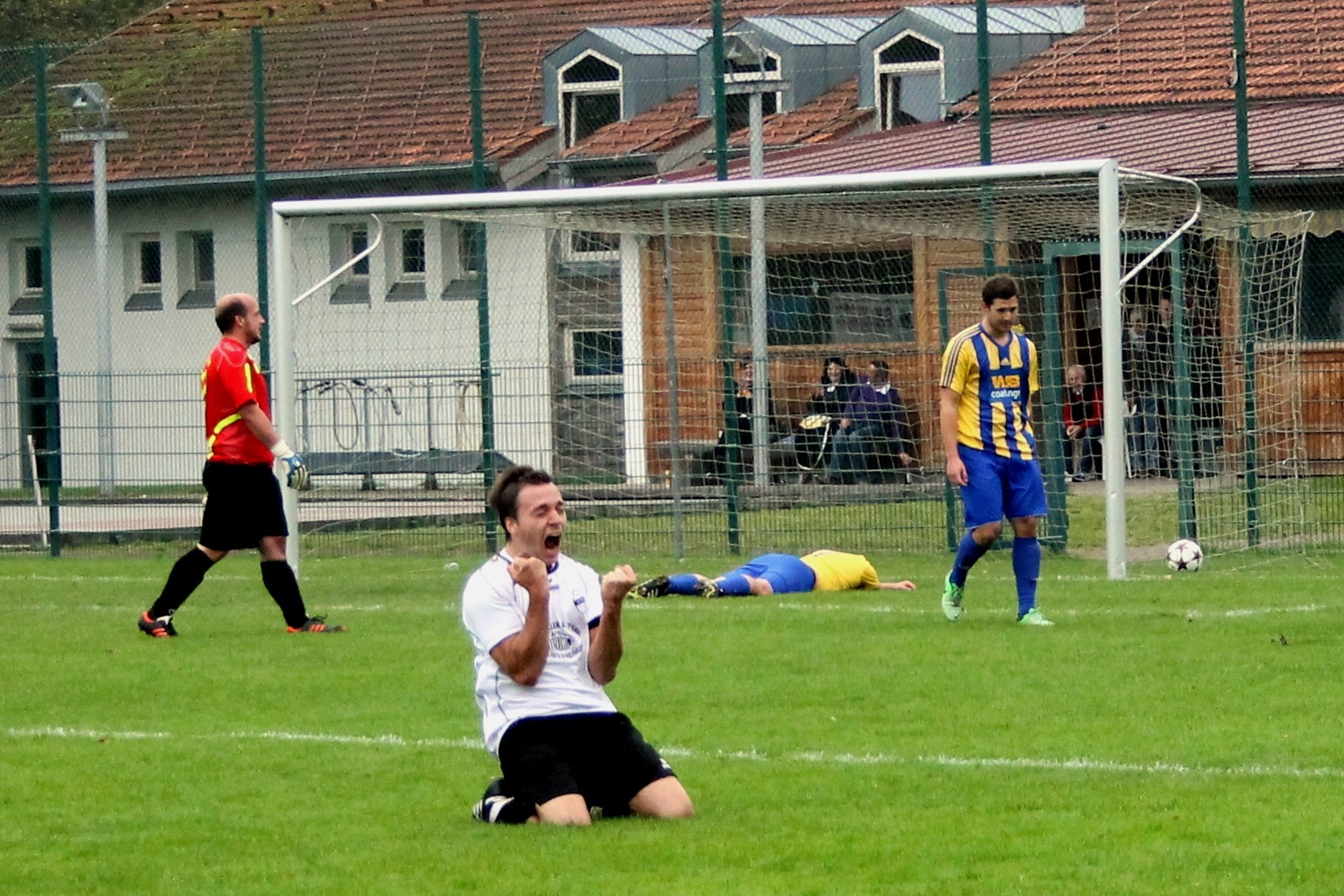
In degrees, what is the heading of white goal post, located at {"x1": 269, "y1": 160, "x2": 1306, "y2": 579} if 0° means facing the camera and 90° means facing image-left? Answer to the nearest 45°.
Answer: approximately 45°

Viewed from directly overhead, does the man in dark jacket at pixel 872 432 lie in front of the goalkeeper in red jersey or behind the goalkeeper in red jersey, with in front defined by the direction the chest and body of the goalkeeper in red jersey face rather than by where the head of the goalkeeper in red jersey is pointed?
in front

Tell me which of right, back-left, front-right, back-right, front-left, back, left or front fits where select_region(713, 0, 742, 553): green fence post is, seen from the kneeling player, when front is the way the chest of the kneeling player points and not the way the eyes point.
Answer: back-left

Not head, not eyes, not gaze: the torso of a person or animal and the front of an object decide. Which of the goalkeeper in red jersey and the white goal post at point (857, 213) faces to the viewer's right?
the goalkeeper in red jersey

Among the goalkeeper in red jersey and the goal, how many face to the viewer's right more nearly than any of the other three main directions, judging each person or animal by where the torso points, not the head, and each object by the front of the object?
1

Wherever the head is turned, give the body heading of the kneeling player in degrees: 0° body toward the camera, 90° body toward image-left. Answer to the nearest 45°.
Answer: approximately 315°

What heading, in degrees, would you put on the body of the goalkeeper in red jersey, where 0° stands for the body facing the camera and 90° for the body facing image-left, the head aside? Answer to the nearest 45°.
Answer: approximately 270°

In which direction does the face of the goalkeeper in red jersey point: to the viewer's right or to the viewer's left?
to the viewer's right

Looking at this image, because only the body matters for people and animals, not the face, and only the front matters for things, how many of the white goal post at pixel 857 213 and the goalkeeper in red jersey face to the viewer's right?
1

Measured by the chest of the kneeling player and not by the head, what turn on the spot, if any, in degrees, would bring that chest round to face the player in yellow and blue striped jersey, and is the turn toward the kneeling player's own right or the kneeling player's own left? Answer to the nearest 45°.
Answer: approximately 90° to the kneeling player's own left

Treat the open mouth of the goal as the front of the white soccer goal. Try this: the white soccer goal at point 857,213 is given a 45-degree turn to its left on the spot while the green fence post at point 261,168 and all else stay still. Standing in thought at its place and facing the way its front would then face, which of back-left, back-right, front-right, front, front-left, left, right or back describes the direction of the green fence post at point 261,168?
back-right

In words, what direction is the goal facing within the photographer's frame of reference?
facing the viewer and to the left of the viewer
